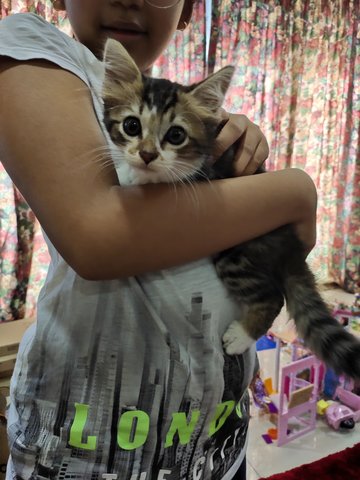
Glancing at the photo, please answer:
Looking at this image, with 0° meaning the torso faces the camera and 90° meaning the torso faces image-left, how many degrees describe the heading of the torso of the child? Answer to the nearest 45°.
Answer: approximately 315°

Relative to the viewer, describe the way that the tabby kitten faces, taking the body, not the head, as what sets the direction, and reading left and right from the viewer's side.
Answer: facing the viewer and to the left of the viewer

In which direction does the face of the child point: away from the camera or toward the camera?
toward the camera
